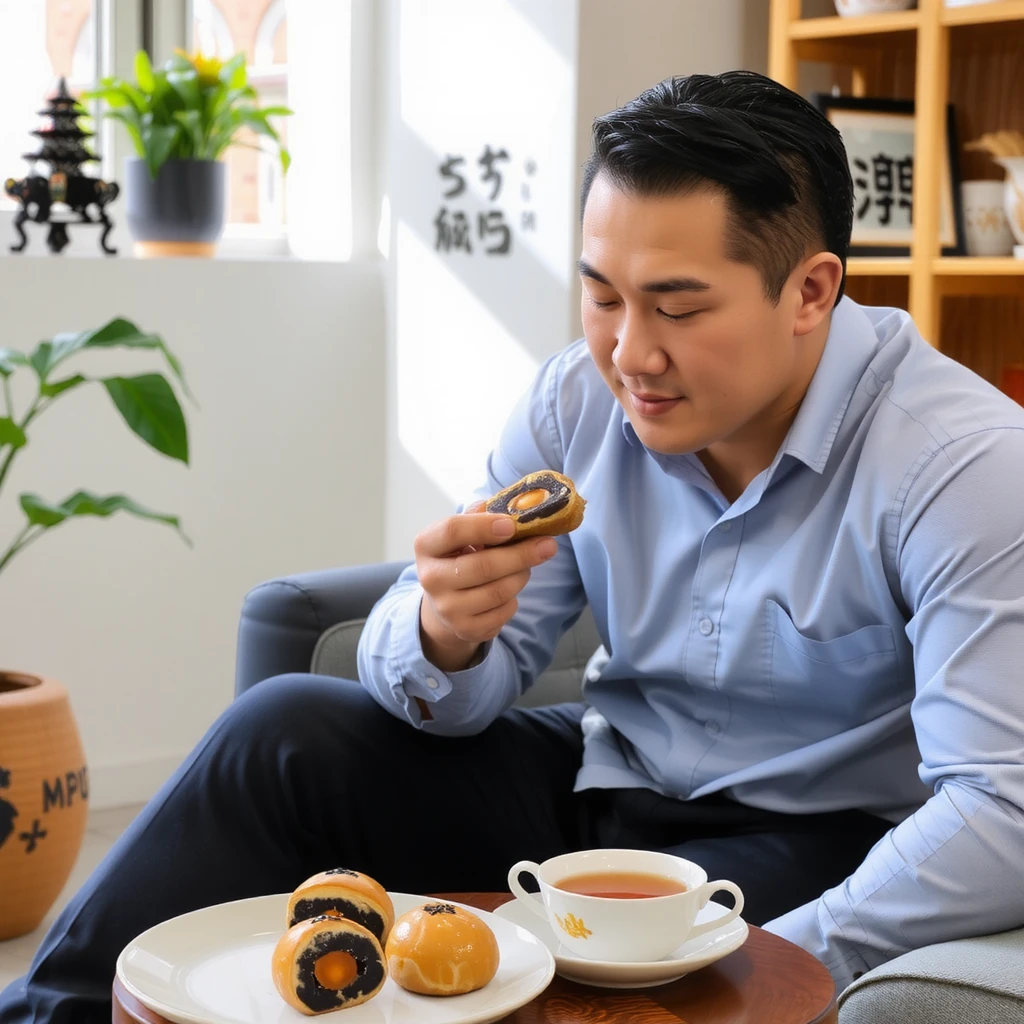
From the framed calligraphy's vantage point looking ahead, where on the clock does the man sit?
The man is roughly at 12 o'clock from the framed calligraphy.

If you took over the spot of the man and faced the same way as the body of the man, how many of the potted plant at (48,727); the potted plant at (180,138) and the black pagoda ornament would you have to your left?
0

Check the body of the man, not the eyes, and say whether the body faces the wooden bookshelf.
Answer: no

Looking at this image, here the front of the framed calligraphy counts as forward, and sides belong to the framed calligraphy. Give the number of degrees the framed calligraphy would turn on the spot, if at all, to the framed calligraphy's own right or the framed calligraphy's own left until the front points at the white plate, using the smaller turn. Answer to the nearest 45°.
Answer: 0° — it already faces it

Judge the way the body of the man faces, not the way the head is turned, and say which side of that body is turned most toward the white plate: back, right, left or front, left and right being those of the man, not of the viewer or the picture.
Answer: front

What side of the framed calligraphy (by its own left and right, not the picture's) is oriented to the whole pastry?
front

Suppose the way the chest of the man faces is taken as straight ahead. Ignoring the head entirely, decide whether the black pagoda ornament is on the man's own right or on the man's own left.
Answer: on the man's own right

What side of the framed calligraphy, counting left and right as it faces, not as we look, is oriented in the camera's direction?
front

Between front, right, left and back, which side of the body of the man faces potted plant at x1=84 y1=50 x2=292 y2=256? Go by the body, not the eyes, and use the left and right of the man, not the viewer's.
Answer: right

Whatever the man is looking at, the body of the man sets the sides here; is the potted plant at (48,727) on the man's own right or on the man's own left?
on the man's own right

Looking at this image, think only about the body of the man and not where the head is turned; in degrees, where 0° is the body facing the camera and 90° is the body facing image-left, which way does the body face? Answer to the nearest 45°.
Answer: approximately 45°

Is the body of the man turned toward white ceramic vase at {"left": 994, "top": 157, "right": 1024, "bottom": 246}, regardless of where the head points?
no

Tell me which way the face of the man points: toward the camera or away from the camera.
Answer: toward the camera

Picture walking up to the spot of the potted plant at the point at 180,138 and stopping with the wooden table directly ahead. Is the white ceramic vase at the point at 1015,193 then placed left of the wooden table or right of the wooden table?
left

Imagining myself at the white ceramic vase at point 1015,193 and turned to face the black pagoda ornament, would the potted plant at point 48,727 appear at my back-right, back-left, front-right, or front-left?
front-left

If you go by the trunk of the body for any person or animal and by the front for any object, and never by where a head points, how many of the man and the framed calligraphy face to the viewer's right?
0

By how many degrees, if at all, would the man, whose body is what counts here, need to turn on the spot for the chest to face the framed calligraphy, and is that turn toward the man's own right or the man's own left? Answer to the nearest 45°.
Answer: approximately 135° to the man's own right

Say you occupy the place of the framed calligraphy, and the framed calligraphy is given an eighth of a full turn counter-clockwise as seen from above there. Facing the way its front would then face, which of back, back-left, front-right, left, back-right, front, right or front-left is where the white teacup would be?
front-right
